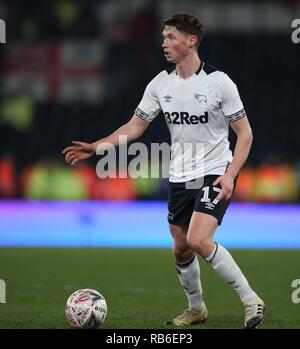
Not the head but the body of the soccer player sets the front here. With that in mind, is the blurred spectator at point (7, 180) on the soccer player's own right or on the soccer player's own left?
on the soccer player's own right

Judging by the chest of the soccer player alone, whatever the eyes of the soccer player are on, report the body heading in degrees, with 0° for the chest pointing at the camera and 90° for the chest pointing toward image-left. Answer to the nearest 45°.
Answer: approximately 45°

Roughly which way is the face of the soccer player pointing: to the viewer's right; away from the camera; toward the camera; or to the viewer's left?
to the viewer's left
